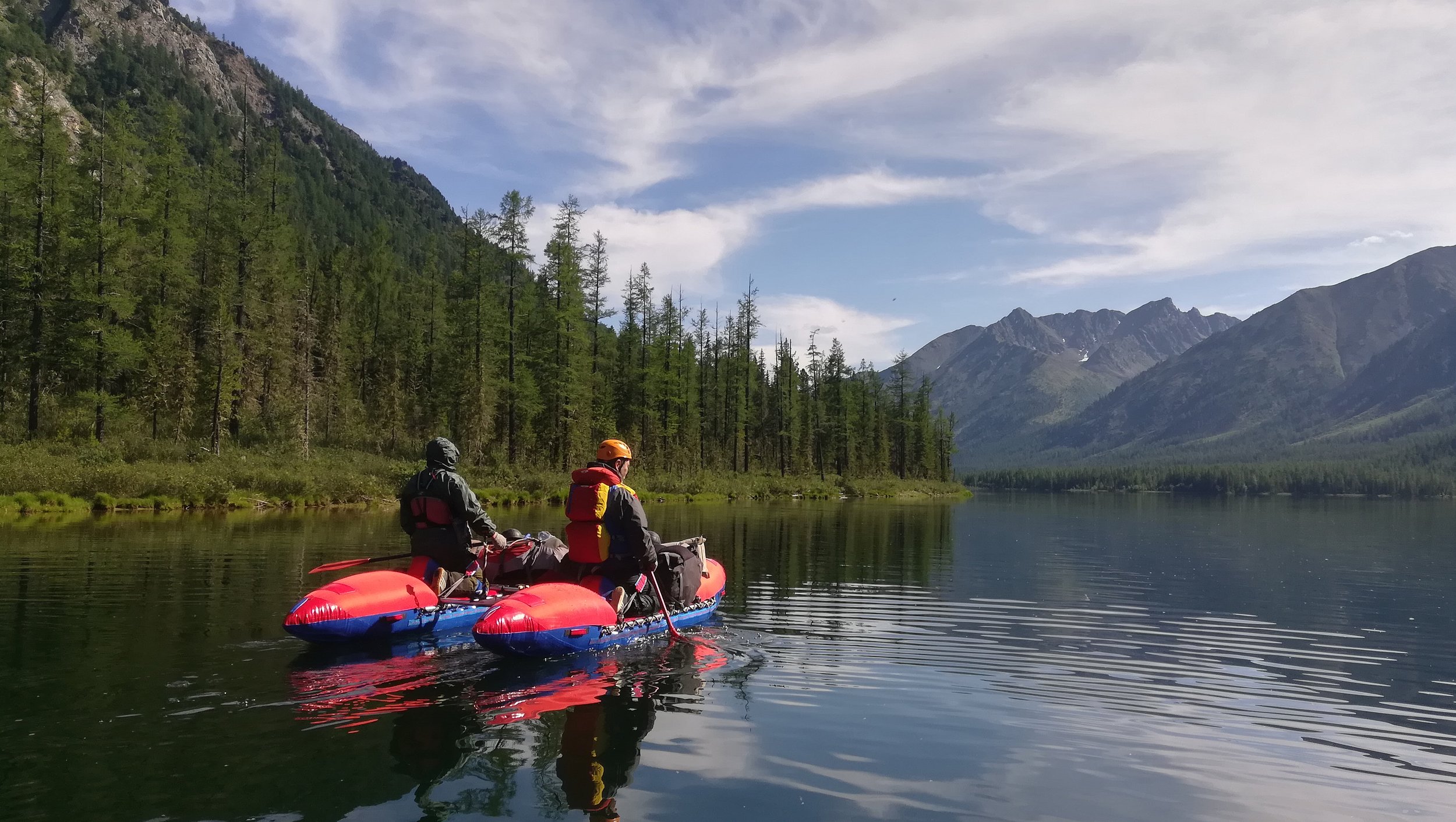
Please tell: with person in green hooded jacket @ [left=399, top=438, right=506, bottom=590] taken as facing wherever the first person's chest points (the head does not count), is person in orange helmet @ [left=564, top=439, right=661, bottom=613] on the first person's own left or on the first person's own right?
on the first person's own right

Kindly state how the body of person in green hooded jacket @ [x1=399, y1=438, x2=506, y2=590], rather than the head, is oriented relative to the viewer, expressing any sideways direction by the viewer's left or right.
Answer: facing away from the viewer and to the right of the viewer

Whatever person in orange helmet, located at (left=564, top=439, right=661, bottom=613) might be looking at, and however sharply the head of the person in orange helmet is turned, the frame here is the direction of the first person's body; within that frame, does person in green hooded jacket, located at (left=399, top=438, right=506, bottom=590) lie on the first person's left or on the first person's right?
on the first person's left

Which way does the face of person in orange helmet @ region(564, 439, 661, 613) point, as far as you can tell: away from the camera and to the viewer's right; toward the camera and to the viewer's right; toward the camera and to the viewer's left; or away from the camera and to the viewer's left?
away from the camera and to the viewer's right

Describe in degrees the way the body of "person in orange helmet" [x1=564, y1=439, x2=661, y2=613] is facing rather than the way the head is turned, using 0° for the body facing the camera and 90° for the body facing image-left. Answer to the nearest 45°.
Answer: approximately 225°

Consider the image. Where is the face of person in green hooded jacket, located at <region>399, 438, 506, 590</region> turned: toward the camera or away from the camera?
away from the camera
